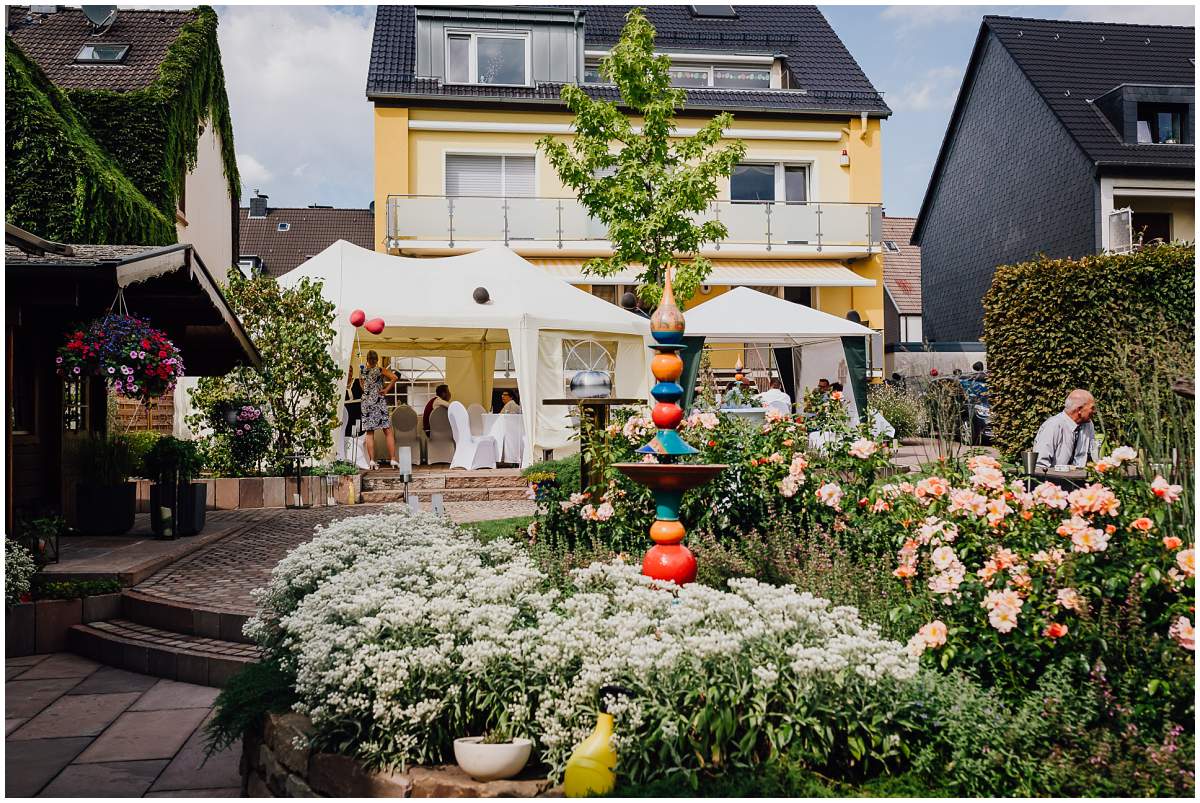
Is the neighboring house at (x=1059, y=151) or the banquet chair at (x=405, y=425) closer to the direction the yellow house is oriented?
the banquet chair

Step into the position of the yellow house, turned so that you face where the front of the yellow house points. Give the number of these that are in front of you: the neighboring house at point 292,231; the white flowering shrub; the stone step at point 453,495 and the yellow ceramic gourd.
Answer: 3

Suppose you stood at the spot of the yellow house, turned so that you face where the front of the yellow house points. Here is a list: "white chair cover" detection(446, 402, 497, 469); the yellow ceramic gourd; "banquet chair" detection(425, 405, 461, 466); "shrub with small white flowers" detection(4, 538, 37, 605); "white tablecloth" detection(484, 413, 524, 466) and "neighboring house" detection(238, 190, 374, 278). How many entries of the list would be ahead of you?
5

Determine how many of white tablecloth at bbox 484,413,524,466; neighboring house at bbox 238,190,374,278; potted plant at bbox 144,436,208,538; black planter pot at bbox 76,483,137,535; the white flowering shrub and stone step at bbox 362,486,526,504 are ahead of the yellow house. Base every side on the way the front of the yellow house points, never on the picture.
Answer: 5

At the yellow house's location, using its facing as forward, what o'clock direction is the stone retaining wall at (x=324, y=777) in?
The stone retaining wall is roughly at 12 o'clock from the yellow house.

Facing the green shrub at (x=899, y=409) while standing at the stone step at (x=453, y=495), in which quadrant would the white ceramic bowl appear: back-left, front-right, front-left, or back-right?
back-right

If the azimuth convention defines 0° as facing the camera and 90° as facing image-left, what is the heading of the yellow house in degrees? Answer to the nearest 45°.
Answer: approximately 0°

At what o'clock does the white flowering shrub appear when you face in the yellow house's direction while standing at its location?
The white flowering shrub is roughly at 12 o'clock from the yellow house.

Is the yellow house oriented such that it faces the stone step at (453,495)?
yes
